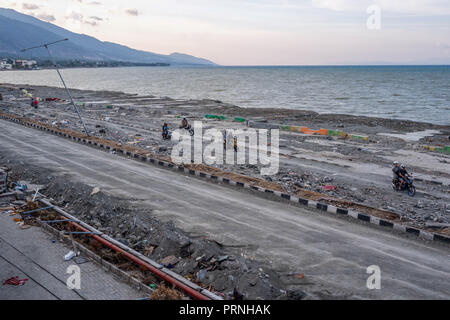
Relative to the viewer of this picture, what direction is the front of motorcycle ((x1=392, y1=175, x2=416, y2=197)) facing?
facing the viewer and to the right of the viewer

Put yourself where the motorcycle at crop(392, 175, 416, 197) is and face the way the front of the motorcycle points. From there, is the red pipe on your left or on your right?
on your right
